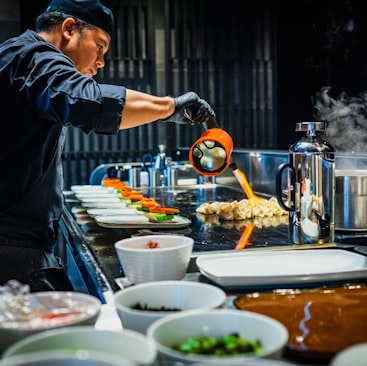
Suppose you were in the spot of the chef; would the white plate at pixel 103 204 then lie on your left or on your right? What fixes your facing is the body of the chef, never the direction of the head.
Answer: on your left

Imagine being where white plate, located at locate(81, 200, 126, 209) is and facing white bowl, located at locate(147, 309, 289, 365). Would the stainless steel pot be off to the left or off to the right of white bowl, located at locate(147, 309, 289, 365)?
left

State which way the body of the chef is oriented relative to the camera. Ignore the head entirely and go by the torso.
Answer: to the viewer's right

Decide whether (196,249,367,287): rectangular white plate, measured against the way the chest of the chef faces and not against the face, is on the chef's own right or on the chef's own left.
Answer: on the chef's own right

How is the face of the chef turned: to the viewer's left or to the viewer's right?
to the viewer's right

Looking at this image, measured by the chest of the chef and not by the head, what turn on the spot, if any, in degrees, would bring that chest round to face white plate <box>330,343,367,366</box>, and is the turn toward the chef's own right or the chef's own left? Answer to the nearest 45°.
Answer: approximately 90° to the chef's own right

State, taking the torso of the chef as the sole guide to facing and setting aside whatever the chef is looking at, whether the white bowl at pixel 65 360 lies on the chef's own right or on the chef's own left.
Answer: on the chef's own right

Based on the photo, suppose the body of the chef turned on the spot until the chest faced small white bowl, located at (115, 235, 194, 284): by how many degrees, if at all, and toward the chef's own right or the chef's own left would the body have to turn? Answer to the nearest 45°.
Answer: approximately 90° to the chef's own right
